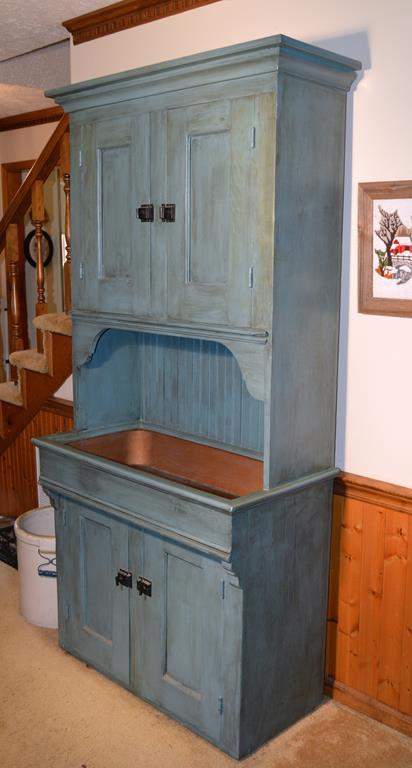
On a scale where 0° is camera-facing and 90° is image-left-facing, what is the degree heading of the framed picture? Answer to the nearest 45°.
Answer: approximately 45°

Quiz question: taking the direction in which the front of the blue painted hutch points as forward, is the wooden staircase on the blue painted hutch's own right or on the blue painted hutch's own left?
on the blue painted hutch's own right

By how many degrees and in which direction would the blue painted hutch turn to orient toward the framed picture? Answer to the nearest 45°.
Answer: approximately 135° to its left

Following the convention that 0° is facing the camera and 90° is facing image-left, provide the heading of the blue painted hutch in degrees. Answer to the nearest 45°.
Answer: approximately 45°

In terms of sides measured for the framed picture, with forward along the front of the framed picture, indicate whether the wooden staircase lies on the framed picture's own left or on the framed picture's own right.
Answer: on the framed picture's own right
